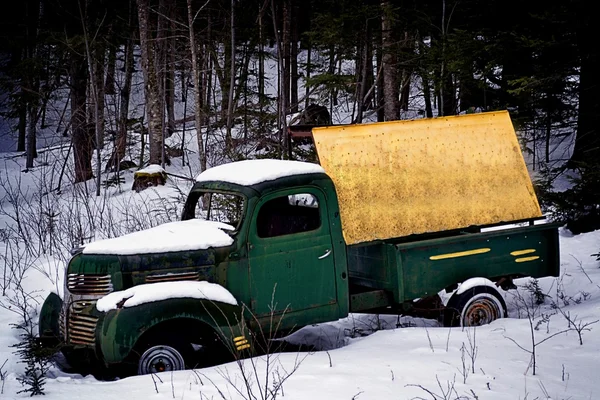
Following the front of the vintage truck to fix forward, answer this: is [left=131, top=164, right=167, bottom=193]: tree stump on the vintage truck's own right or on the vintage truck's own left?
on the vintage truck's own right

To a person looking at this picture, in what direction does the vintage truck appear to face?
facing the viewer and to the left of the viewer
